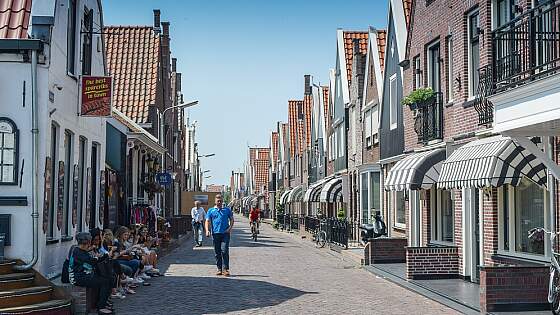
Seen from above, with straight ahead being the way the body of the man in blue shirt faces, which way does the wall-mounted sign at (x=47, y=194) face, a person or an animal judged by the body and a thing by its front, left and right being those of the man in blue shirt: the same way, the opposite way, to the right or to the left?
to the left

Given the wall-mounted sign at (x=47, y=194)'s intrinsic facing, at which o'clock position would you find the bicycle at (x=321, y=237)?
The bicycle is roughly at 10 o'clock from the wall-mounted sign.

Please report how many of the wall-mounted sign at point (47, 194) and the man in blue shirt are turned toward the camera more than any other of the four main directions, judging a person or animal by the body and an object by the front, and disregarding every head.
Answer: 1

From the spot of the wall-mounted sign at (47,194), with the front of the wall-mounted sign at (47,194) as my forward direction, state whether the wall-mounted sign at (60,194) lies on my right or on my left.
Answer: on my left

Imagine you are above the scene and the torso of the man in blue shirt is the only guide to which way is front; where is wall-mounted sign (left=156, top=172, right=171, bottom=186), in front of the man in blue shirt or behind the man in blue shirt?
behind

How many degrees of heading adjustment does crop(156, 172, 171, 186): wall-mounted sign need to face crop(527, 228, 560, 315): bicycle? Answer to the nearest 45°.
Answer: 0° — it already faces it

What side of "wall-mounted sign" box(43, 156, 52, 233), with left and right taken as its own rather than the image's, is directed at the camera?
right

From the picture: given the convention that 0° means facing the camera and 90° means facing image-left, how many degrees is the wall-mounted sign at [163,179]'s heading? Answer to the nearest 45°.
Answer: approximately 0°

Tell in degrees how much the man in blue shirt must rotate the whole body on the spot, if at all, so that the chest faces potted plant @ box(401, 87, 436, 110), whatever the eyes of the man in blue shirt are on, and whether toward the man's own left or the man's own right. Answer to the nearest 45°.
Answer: approximately 90° to the man's own left

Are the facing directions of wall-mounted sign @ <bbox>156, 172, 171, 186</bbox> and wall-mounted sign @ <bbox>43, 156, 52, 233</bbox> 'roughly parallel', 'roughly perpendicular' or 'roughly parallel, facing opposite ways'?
roughly perpendicular
